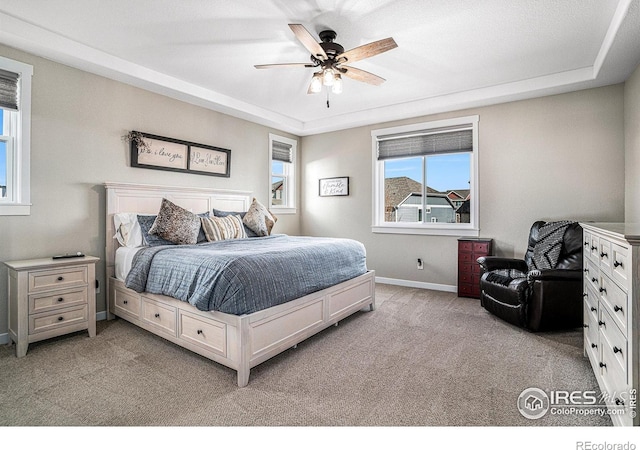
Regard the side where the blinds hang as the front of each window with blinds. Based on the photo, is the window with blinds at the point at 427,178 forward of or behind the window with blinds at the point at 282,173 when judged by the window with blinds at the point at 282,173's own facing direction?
forward

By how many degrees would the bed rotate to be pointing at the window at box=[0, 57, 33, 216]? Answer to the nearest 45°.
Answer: approximately 135° to its right

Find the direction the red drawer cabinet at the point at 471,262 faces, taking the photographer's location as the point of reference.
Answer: facing the viewer

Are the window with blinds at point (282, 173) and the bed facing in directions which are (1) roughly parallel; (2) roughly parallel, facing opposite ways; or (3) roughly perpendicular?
roughly parallel

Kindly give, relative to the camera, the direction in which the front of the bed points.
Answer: facing the viewer and to the right of the viewer

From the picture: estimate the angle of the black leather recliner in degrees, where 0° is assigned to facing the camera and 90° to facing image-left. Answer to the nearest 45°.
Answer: approximately 45°

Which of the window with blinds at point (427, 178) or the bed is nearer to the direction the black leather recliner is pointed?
the bed

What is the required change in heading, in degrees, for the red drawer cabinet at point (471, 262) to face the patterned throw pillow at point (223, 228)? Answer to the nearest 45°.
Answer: approximately 45° to its right

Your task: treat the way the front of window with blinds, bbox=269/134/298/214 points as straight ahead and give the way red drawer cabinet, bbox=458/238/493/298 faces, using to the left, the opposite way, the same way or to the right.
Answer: to the right

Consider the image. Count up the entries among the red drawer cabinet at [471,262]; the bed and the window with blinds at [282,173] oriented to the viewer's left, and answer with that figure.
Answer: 0

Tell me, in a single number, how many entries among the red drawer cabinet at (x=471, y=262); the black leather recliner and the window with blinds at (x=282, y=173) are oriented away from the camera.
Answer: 0

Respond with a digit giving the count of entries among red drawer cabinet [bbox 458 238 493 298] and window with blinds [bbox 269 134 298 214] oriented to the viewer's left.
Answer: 0

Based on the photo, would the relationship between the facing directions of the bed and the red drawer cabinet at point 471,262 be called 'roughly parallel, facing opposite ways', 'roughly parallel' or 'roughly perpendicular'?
roughly perpendicular

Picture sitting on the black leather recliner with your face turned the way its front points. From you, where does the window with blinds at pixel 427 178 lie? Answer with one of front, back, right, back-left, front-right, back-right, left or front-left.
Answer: right

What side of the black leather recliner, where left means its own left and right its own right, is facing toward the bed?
front
